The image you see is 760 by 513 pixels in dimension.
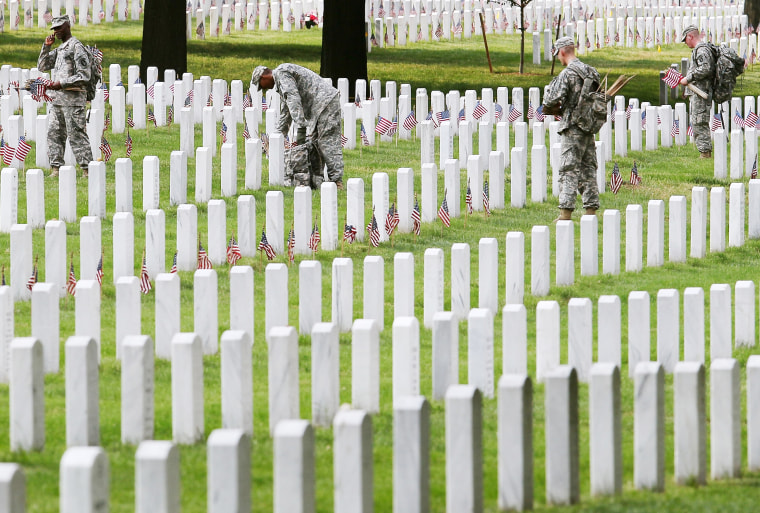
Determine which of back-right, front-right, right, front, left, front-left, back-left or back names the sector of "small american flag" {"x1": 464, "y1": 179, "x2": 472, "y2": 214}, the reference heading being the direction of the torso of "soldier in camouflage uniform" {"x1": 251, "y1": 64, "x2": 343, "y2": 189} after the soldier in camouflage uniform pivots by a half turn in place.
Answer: front-right

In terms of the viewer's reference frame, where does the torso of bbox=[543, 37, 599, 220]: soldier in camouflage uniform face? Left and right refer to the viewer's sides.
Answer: facing away from the viewer and to the left of the viewer

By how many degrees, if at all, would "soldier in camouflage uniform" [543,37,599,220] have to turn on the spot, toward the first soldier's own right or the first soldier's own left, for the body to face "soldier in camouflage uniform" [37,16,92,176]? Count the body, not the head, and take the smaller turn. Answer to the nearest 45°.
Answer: approximately 45° to the first soldier's own left

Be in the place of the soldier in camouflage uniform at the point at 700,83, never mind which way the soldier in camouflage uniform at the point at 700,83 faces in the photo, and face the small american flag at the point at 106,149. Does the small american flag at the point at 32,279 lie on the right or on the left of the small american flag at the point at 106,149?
left

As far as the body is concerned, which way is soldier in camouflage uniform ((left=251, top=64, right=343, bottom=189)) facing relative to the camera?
to the viewer's left

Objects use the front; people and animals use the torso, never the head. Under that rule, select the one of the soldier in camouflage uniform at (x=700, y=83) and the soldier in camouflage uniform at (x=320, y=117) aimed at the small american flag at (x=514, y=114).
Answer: the soldier in camouflage uniform at (x=700, y=83)

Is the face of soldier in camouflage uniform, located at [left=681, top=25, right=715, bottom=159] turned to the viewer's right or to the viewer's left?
to the viewer's left

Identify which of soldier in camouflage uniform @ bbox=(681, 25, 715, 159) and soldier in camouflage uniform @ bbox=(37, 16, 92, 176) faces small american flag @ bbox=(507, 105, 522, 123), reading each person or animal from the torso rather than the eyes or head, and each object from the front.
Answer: soldier in camouflage uniform @ bbox=(681, 25, 715, 159)

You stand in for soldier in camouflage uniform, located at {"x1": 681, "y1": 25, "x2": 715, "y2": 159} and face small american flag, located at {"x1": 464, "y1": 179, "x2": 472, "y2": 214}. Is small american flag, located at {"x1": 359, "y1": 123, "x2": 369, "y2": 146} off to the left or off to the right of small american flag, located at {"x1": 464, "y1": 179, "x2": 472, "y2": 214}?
right

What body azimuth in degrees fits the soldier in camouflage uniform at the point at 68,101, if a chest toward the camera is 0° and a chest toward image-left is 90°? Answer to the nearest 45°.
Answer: approximately 45°

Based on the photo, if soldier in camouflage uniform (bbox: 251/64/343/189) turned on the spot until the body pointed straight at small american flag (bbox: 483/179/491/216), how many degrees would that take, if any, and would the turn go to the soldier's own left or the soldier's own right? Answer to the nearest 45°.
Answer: approximately 135° to the soldier's own left

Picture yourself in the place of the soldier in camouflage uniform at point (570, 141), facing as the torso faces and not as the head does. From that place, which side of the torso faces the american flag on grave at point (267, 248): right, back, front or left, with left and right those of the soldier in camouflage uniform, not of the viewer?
left

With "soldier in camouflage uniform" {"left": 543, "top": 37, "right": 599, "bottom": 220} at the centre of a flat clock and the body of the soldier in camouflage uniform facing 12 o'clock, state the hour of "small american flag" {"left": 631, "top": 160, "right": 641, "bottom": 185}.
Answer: The small american flag is roughly at 2 o'clock from the soldier in camouflage uniform.

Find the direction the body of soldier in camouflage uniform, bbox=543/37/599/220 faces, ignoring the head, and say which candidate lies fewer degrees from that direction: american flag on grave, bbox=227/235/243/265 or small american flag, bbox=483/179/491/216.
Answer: the small american flag

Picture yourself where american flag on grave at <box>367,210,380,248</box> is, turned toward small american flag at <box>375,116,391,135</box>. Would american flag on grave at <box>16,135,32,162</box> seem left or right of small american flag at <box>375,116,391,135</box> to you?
left

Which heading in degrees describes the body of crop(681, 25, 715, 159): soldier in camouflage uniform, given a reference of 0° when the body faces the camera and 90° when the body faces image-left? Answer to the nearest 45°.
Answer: approximately 90°
